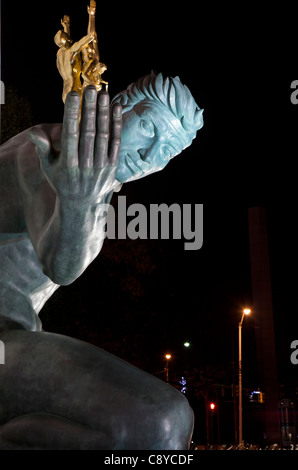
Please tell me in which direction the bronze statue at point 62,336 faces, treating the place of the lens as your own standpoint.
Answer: facing the viewer and to the right of the viewer
